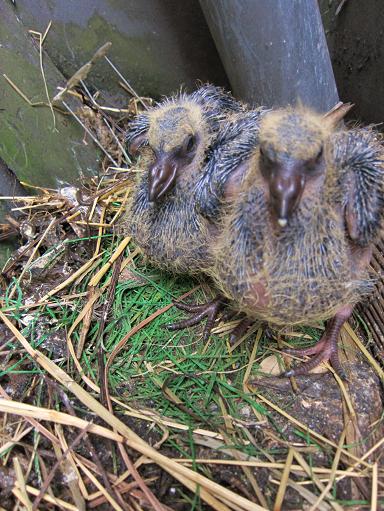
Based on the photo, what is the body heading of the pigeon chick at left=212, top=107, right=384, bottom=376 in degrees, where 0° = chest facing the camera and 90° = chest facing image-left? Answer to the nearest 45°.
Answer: approximately 0°

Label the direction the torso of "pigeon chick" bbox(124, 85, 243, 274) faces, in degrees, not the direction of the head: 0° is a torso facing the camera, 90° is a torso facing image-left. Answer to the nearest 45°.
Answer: approximately 45°

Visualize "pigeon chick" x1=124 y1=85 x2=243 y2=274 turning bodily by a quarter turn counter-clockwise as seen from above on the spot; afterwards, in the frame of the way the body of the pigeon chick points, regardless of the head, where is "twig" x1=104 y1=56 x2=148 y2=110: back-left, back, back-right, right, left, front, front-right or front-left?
back-left
